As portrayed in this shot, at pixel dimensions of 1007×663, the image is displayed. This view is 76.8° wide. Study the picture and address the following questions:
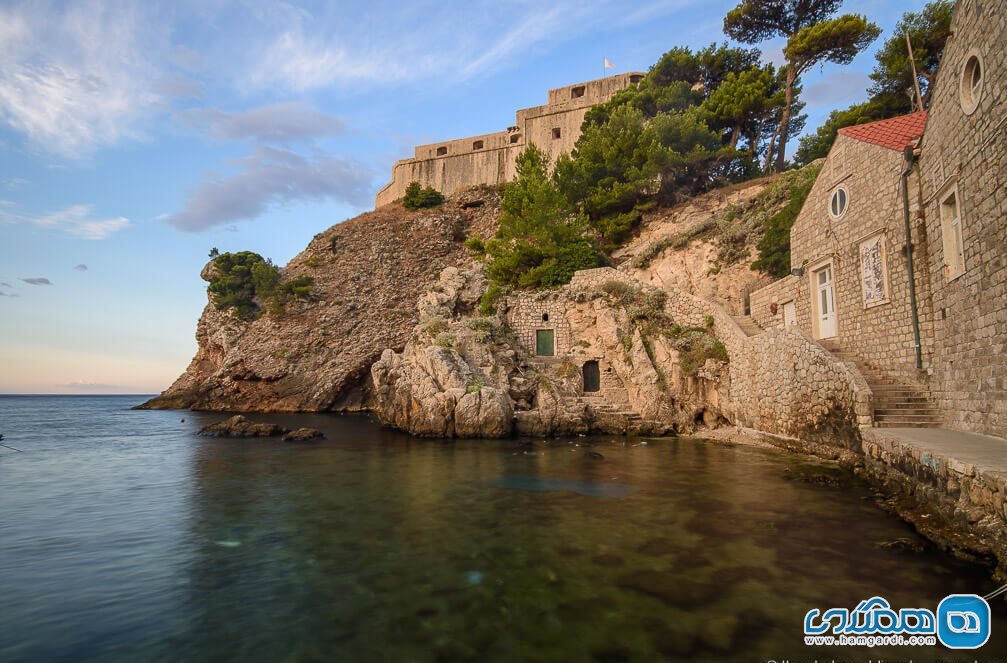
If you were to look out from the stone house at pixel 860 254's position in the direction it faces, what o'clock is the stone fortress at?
The stone fortress is roughly at 3 o'clock from the stone house.

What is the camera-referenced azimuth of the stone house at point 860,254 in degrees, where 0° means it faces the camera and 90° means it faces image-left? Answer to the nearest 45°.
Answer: approximately 45°

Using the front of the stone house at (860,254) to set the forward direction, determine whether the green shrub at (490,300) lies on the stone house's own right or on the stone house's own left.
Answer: on the stone house's own right

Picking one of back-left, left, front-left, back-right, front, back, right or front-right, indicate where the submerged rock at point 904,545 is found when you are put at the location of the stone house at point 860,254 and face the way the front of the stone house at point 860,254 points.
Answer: front-left

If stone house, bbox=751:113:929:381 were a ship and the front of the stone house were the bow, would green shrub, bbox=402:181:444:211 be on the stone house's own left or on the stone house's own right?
on the stone house's own right

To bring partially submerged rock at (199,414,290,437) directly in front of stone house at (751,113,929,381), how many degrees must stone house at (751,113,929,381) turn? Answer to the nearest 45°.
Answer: approximately 45° to its right

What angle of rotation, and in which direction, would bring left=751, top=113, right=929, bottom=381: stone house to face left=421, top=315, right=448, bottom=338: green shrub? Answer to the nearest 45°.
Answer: approximately 45° to its right

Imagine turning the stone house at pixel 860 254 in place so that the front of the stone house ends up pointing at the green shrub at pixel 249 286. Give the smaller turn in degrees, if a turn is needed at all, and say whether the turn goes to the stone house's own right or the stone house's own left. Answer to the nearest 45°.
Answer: approximately 45° to the stone house's own right
